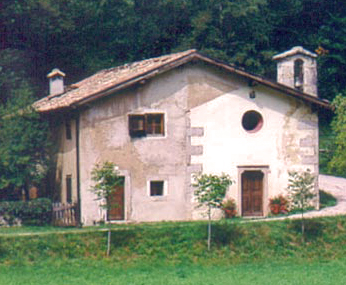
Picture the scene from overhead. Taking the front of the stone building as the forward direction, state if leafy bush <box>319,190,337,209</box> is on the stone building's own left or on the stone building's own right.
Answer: on the stone building's own left

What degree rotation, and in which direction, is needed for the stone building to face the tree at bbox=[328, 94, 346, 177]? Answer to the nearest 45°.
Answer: approximately 90° to its left

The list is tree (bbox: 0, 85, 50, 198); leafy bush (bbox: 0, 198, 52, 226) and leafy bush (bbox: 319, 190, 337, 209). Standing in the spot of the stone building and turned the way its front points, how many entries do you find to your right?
2

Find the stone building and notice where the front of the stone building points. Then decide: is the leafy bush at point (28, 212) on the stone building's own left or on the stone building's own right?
on the stone building's own right

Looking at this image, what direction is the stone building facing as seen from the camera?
toward the camera

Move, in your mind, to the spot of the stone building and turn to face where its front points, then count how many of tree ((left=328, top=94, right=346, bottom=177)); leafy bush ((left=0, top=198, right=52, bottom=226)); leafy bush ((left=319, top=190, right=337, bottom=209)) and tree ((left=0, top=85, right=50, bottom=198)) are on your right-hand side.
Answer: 2

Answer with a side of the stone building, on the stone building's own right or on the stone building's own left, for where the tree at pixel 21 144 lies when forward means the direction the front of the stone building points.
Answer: on the stone building's own right

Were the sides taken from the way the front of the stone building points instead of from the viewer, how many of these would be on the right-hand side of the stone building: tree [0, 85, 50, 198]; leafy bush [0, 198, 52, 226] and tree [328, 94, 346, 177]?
2
